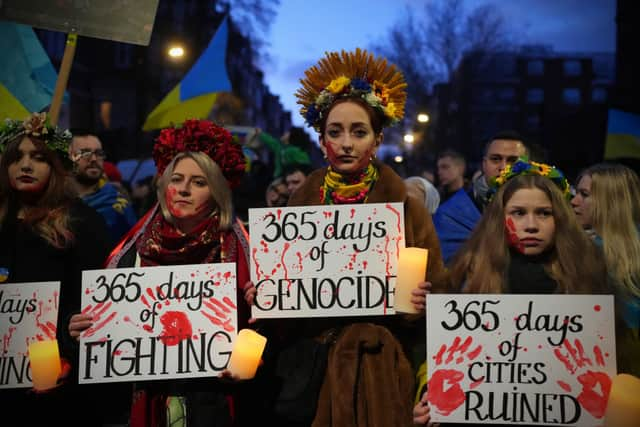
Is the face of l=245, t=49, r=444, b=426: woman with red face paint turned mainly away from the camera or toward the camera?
toward the camera

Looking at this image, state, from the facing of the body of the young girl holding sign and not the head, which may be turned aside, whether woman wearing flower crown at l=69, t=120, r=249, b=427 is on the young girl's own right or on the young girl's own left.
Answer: on the young girl's own right

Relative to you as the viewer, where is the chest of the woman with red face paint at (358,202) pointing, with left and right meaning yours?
facing the viewer

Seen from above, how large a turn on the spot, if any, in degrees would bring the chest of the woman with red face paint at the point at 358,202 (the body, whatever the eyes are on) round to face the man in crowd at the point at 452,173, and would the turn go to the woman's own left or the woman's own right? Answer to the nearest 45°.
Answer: approximately 180°

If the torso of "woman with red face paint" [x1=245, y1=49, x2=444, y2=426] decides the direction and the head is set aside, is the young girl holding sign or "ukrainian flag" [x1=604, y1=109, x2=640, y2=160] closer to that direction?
the young girl holding sign

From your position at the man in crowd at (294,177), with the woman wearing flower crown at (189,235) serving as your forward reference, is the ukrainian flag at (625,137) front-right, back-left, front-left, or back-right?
back-left

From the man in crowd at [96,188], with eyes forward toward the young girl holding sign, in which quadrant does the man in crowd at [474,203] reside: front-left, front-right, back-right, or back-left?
front-left

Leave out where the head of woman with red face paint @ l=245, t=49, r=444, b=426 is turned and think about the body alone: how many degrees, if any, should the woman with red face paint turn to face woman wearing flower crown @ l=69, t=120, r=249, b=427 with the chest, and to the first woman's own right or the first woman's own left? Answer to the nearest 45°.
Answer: approximately 90° to the first woman's own right

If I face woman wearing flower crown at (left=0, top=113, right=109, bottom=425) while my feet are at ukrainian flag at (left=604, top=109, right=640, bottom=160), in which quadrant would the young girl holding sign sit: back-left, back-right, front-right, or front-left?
front-left

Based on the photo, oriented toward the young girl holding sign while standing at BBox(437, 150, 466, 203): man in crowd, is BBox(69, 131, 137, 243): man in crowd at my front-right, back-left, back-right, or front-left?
front-right

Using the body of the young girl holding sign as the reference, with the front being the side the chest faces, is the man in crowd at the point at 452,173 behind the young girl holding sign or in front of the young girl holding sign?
behind

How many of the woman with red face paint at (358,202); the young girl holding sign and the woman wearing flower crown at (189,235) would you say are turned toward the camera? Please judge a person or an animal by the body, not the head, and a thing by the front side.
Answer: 3

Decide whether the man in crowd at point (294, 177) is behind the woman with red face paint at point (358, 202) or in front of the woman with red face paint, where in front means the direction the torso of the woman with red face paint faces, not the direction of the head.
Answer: behind

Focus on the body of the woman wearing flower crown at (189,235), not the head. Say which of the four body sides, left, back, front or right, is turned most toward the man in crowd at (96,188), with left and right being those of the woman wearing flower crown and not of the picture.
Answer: back

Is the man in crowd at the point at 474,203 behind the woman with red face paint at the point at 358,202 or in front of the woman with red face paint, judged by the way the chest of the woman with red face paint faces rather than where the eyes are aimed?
behind

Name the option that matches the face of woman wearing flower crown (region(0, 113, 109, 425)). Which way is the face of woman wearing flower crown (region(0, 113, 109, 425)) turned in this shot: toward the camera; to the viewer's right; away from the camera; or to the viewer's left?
toward the camera

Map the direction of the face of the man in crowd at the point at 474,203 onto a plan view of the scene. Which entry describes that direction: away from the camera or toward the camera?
toward the camera

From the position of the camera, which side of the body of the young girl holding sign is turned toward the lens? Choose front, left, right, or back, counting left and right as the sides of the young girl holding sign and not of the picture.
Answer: front
